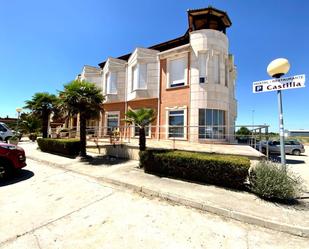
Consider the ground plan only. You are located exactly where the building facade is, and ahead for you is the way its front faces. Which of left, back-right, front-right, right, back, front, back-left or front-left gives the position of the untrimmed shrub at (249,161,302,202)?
front-left

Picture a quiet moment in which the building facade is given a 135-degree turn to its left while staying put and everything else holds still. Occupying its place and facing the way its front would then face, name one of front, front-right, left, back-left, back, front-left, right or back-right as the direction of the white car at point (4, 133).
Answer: back

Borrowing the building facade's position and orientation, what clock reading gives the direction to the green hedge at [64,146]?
The green hedge is roughly at 1 o'clock from the building facade.

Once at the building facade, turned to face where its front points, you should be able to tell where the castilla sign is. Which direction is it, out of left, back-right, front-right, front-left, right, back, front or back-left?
front-left

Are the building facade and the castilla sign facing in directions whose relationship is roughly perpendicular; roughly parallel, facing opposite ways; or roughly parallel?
roughly parallel

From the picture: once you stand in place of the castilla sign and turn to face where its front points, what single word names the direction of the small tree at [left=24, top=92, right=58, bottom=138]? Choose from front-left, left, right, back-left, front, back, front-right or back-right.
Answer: right

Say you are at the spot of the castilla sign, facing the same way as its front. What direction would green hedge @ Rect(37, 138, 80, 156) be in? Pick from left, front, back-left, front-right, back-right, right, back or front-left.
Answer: right

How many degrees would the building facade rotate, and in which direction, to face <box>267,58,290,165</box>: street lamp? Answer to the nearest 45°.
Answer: approximately 45° to its left

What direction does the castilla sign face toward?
toward the camera

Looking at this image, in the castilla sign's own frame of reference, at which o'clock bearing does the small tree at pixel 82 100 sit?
The small tree is roughly at 3 o'clock from the castilla sign.

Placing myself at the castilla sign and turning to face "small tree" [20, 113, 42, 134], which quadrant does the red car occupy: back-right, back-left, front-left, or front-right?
front-left

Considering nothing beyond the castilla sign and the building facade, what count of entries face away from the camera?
0

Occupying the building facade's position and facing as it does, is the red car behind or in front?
in front

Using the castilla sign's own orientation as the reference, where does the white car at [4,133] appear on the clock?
The white car is roughly at 3 o'clock from the castilla sign.
